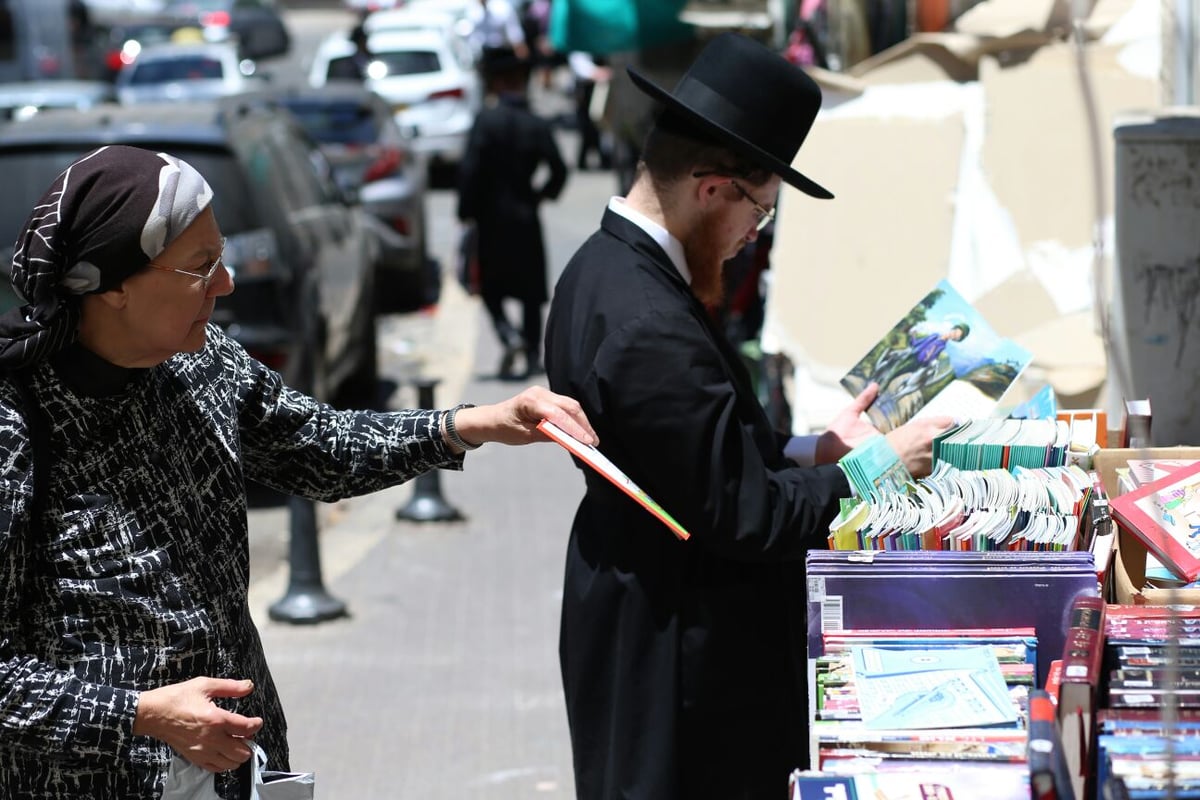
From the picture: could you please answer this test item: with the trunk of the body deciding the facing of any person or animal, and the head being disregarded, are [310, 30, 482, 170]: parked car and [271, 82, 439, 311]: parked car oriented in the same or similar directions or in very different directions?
same or similar directions

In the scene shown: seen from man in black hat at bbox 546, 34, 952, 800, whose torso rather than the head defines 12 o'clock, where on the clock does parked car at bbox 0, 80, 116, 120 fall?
The parked car is roughly at 8 o'clock from the man in black hat.

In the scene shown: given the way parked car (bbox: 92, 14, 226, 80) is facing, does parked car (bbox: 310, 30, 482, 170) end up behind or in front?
behind

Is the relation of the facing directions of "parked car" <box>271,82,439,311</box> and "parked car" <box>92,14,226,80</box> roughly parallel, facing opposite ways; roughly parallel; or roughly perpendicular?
roughly parallel

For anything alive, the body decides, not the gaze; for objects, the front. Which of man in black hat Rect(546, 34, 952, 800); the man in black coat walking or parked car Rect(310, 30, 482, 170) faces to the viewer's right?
the man in black hat

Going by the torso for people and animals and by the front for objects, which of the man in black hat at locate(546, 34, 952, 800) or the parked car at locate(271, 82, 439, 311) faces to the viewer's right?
the man in black hat

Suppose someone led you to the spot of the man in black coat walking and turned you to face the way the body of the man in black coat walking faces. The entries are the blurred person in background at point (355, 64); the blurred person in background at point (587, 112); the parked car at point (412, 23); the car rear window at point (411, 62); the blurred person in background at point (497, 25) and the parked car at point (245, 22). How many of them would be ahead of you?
6

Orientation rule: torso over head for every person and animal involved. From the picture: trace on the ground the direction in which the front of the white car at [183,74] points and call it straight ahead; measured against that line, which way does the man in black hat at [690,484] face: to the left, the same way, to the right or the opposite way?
to the right

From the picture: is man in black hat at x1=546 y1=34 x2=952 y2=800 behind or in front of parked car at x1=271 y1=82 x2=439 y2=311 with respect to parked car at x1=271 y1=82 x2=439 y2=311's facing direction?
behind

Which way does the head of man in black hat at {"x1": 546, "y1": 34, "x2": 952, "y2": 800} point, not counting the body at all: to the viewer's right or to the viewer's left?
to the viewer's right

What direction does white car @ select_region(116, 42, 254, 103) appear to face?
away from the camera

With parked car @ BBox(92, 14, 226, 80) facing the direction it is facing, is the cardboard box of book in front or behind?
behind

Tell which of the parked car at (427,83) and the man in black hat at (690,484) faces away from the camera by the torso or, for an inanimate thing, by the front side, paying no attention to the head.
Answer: the parked car

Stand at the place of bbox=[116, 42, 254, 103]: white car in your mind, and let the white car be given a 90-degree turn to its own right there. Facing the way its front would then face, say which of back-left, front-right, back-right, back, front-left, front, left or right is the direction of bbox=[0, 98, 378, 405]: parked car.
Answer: right

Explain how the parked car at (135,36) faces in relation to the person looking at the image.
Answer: facing away from the viewer

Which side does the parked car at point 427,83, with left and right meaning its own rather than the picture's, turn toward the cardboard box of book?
back

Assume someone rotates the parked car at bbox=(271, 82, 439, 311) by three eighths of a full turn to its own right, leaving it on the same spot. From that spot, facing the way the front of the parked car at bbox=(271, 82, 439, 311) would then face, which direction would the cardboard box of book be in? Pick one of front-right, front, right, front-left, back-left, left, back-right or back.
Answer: front-right

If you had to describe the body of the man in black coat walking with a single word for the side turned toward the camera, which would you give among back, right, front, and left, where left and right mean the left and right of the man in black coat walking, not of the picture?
back

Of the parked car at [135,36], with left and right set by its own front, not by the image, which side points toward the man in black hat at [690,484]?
back

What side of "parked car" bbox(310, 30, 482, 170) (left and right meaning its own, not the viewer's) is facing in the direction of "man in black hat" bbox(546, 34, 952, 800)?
back

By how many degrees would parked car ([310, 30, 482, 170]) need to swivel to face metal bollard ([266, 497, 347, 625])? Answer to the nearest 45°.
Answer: approximately 180°

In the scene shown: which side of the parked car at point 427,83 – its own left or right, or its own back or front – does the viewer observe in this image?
back

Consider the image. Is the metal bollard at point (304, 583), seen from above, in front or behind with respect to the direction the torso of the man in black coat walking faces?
behind
